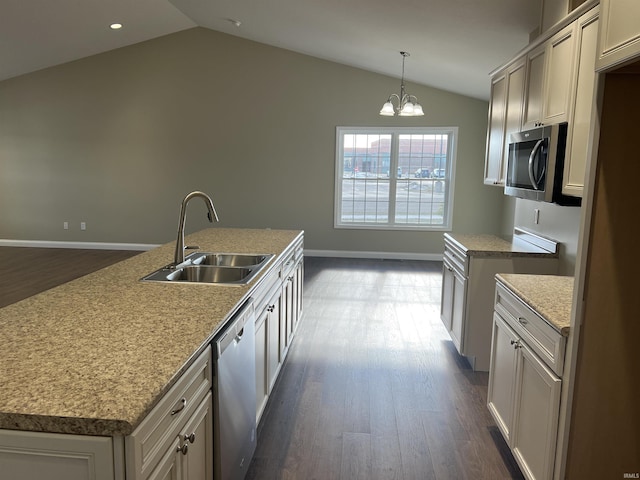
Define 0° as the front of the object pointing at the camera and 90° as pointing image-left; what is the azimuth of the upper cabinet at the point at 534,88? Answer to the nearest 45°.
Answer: approximately 90°

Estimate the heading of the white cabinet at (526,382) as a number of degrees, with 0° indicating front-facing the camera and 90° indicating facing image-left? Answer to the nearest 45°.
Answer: approximately 45°

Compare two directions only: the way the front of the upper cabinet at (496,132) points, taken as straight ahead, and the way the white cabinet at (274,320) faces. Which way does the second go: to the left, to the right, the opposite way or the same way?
the opposite way

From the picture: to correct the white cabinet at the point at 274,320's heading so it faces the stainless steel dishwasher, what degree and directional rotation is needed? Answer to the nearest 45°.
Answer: approximately 90° to its right

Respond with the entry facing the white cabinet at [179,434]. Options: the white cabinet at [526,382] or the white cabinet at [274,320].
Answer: the white cabinet at [526,382]

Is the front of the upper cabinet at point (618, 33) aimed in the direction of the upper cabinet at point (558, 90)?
no

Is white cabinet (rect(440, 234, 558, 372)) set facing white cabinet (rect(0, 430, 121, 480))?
no

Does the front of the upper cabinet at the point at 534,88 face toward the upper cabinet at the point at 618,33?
no

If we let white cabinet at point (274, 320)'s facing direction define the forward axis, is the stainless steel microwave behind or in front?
in front

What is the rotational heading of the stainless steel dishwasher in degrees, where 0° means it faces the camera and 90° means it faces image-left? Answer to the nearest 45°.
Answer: approximately 270°

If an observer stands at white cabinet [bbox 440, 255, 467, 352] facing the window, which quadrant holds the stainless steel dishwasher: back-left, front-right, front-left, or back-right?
back-left

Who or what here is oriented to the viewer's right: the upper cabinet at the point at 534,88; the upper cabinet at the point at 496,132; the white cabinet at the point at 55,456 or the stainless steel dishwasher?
the stainless steel dishwasher

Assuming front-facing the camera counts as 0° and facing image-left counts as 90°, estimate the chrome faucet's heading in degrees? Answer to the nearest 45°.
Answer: approximately 270°

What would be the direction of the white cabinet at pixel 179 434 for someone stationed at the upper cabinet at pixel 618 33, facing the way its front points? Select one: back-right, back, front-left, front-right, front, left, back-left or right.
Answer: front

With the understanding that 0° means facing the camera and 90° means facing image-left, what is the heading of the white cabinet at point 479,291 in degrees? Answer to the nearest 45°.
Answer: approximately 90°

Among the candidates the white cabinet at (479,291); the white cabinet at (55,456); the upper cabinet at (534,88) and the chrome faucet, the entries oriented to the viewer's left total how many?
2
